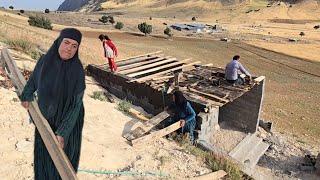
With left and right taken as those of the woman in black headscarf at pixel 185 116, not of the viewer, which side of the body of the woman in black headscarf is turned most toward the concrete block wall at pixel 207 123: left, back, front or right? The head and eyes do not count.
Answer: back

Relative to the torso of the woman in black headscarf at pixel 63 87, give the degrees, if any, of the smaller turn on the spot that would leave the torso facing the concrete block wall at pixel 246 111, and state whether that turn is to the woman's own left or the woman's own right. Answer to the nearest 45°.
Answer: approximately 135° to the woman's own left

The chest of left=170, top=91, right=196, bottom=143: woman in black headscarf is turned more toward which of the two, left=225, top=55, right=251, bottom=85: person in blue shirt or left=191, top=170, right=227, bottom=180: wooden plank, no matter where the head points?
the wooden plank

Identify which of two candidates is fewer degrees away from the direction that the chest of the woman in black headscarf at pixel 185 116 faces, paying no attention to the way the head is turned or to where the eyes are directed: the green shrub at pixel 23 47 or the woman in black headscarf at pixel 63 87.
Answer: the woman in black headscarf

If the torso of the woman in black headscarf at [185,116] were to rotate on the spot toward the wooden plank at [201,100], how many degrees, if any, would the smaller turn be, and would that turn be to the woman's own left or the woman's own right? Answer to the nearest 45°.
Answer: approximately 180°

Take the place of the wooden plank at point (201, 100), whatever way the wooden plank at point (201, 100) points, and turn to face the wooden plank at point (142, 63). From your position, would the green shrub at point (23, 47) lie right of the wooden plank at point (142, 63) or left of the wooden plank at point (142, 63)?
left

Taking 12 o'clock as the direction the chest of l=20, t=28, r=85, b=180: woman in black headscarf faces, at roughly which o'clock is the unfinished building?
The unfinished building is roughly at 7 o'clock from the woman in black headscarf.

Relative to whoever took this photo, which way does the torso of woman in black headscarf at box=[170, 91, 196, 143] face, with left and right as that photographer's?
facing the viewer and to the left of the viewer

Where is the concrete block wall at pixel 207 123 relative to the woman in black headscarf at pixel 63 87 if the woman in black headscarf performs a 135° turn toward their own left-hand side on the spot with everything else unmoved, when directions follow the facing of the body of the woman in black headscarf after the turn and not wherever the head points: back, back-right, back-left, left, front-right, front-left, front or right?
front

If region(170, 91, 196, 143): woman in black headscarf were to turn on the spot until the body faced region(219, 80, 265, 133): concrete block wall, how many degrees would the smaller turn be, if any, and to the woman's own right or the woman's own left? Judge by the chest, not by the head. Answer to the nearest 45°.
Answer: approximately 180°

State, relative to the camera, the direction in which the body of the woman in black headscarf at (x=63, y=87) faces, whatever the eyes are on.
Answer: toward the camera

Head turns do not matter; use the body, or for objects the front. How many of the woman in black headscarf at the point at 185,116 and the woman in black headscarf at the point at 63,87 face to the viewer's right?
0

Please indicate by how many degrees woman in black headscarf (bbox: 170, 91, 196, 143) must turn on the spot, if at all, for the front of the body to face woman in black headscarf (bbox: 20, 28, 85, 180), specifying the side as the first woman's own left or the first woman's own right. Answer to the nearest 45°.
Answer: approximately 45° to the first woman's own left
